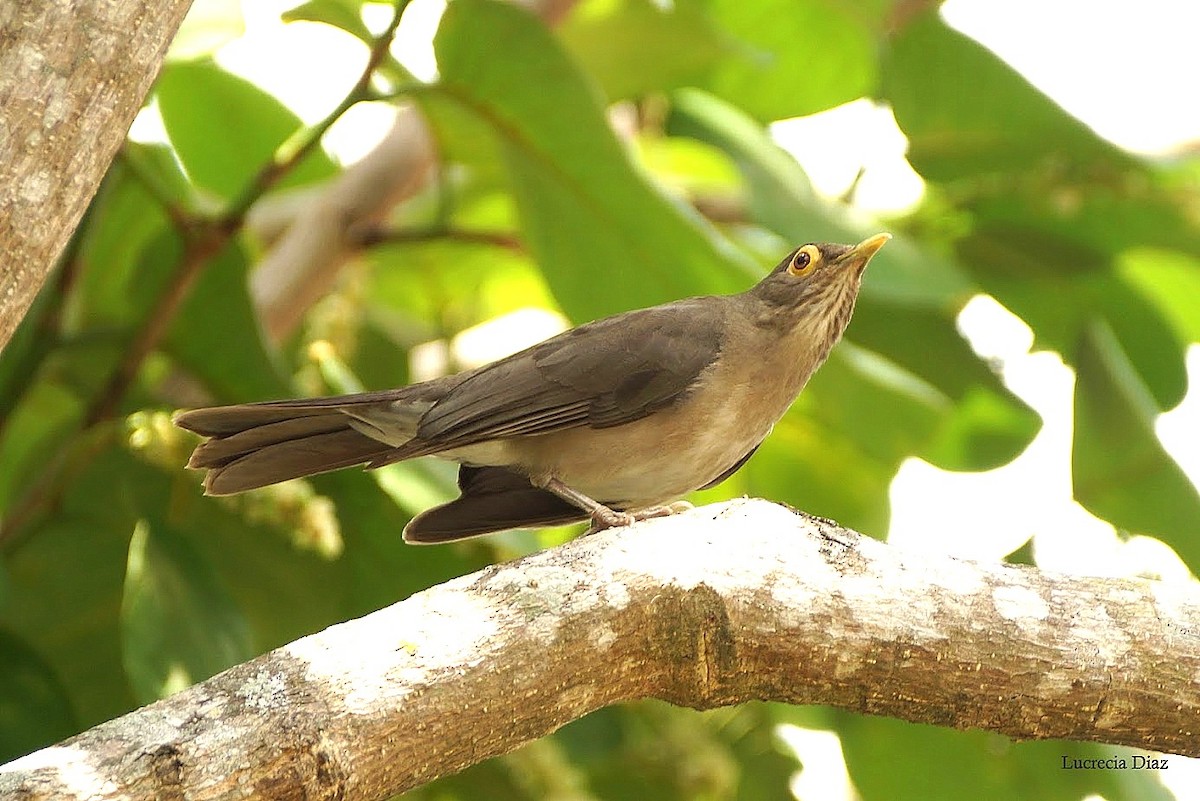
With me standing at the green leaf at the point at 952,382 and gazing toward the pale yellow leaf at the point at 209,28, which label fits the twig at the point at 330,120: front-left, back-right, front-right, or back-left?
front-left

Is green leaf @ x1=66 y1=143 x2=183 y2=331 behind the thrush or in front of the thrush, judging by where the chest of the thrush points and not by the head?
behind

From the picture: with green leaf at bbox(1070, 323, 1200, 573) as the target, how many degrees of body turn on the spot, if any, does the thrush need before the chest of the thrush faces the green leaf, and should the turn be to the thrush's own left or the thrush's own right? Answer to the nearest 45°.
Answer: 0° — it already faces it

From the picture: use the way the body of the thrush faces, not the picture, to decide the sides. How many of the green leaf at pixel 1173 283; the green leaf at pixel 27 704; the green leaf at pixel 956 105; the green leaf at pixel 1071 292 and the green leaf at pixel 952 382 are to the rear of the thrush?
1

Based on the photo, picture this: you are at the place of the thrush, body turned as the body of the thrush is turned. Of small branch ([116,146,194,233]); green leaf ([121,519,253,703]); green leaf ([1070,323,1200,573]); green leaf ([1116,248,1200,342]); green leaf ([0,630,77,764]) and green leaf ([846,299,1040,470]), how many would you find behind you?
3

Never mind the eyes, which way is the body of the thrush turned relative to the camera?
to the viewer's right

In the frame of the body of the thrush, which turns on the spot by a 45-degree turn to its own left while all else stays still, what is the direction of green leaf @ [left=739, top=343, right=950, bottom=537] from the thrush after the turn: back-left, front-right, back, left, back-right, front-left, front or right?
front

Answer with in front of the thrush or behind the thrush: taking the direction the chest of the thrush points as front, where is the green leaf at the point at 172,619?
behind
